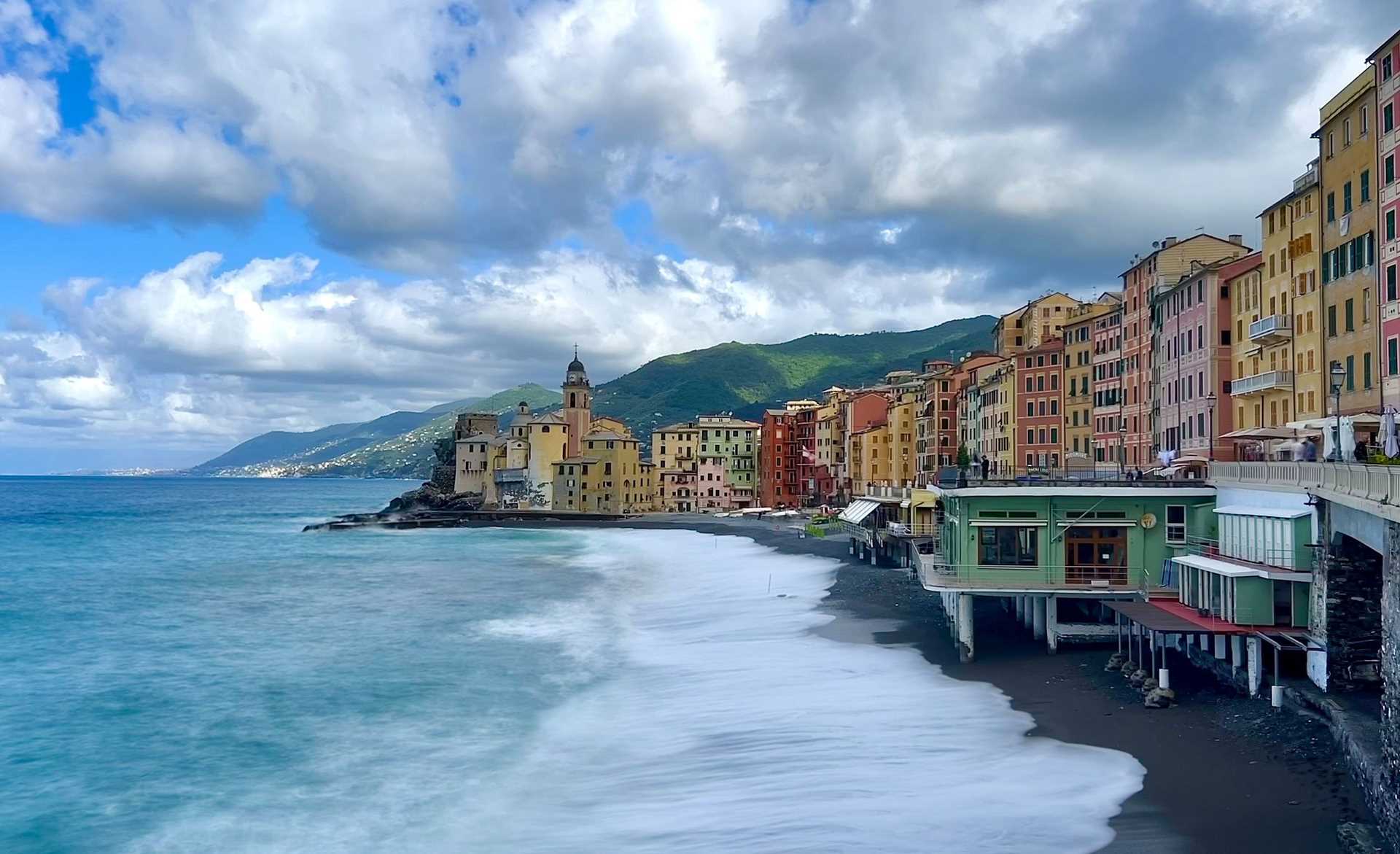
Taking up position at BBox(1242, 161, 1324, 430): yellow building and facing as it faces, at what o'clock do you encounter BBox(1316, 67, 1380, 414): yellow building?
BBox(1316, 67, 1380, 414): yellow building is roughly at 10 o'clock from BBox(1242, 161, 1324, 430): yellow building.

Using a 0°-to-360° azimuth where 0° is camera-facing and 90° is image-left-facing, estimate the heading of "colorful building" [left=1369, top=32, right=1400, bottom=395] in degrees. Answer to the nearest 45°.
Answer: approximately 45°

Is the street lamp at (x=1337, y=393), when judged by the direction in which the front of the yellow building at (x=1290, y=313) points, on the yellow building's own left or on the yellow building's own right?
on the yellow building's own left

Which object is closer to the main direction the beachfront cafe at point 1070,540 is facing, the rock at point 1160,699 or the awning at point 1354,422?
the rock

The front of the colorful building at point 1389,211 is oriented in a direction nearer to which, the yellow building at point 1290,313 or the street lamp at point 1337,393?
the street lamp

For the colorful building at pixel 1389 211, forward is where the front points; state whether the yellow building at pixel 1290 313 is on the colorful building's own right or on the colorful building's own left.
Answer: on the colorful building's own right

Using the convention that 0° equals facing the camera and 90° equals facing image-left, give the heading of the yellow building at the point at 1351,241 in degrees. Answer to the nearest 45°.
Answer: approximately 45°
